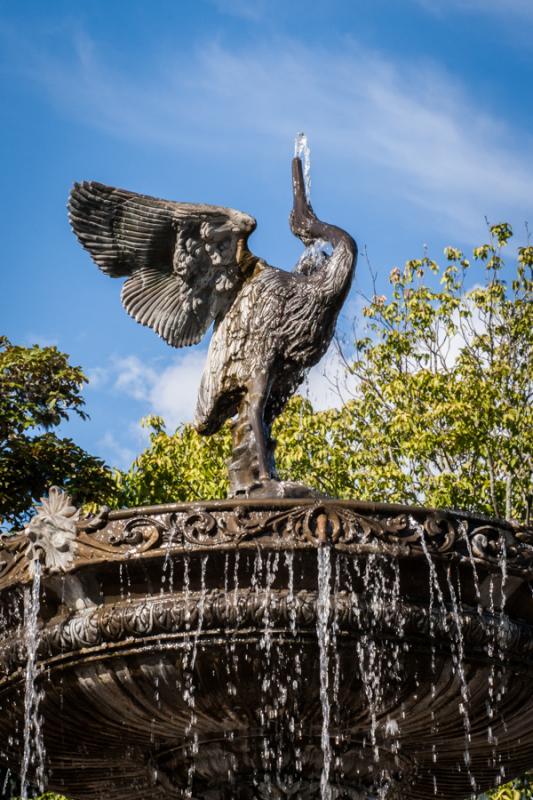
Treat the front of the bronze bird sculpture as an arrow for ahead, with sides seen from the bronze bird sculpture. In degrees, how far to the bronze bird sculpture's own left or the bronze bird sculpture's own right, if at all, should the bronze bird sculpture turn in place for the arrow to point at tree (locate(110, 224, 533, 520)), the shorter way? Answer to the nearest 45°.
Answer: approximately 90° to the bronze bird sculpture's own left

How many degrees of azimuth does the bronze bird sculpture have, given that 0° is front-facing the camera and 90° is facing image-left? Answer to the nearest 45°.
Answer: approximately 270°

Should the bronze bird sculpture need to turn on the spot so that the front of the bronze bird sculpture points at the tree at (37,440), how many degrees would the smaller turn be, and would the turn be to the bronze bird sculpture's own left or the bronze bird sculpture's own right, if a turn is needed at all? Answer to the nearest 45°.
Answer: approximately 90° to the bronze bird sculpture's own left
